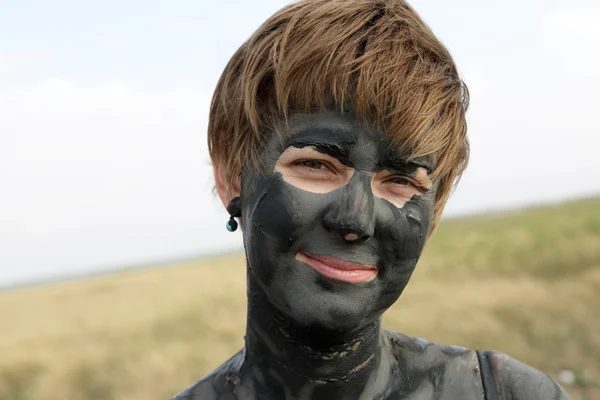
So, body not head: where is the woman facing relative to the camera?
toward the camera

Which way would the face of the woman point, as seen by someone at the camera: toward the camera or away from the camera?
toward the camera
